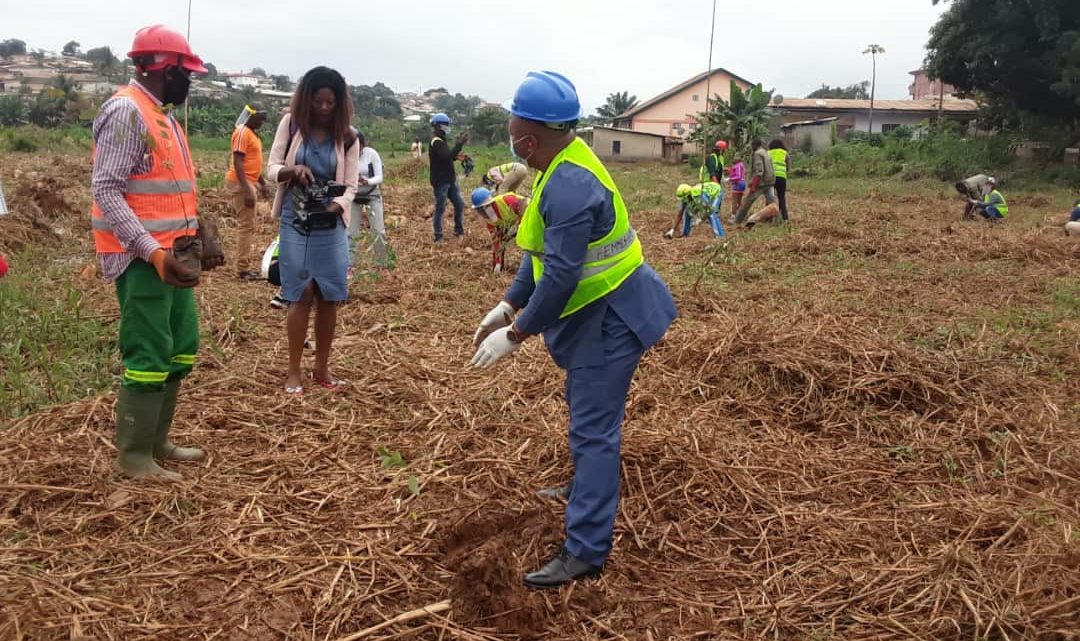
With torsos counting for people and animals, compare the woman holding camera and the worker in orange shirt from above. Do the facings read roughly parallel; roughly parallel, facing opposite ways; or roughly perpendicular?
roughly perpendicular

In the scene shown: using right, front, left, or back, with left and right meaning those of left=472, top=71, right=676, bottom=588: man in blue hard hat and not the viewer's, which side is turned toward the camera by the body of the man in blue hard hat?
left

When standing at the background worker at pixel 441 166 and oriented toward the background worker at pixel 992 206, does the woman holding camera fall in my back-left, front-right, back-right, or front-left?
back-right

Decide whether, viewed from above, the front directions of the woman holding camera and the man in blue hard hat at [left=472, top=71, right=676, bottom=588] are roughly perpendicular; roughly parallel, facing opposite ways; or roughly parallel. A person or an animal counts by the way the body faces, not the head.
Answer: roughly perpendicular

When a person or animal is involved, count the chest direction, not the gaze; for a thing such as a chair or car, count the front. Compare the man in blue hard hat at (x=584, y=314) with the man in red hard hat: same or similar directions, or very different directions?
very different directions
